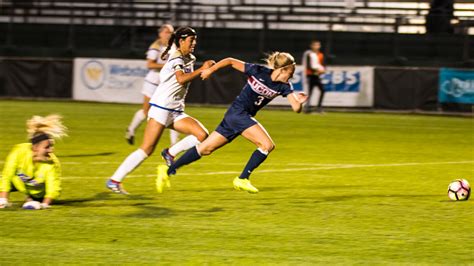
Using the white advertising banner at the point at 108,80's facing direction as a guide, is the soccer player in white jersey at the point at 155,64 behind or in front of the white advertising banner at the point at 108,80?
in front

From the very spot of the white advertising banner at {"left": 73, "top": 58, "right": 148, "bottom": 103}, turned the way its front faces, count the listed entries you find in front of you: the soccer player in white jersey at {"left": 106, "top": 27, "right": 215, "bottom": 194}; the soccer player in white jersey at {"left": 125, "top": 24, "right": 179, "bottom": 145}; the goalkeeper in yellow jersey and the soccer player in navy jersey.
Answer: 4

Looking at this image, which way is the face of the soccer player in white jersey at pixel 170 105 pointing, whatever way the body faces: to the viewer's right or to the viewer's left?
to the viewer's right

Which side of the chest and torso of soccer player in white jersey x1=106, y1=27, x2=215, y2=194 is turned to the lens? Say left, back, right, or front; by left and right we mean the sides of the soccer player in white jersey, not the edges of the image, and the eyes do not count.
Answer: right

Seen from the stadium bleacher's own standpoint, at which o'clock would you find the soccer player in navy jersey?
The soccer player in navy jersey is roughly at 12 o'clock from the stadium bleacher.

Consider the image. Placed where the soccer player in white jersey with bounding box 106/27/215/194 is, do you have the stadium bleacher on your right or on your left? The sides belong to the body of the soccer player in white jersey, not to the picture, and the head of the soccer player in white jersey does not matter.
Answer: on your left

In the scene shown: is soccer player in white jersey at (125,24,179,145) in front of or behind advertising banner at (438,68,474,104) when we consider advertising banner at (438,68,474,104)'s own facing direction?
in front

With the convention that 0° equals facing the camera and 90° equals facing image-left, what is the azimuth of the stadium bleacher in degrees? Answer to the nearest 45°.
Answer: approximately 0°

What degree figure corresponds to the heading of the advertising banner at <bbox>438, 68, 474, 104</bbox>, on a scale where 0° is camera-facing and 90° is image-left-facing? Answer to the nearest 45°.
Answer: approximately 0°

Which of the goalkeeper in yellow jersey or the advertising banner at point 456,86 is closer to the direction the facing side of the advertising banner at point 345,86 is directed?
the goalkeeper in yellow jersey

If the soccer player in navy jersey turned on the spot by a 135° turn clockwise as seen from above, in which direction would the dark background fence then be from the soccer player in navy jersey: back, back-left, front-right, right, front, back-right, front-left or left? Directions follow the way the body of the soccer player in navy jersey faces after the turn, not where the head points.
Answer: right

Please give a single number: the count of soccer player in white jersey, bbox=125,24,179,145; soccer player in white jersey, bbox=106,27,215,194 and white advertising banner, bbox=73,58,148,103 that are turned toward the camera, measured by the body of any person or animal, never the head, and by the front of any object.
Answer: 1

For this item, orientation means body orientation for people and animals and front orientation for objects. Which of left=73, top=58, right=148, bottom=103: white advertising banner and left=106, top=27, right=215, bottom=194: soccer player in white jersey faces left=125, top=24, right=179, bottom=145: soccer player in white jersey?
the white advertising banner

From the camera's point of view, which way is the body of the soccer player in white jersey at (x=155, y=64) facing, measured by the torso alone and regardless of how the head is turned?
to the viewer's right
